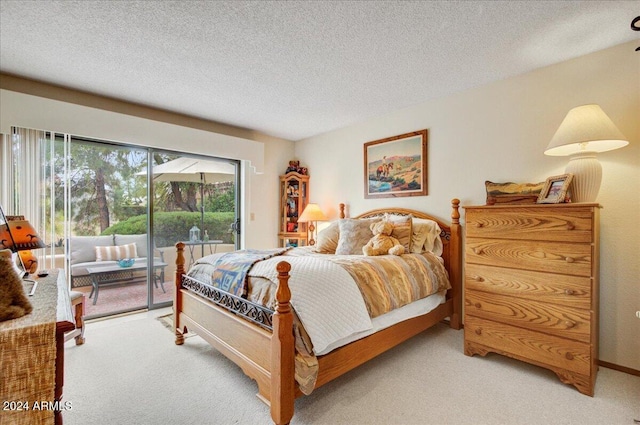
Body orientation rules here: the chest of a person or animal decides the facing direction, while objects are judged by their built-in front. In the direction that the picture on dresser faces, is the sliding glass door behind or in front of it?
in front

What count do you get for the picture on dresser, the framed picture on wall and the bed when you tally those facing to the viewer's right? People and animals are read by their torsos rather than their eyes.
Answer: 0

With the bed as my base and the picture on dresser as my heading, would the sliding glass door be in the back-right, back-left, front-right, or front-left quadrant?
back-left

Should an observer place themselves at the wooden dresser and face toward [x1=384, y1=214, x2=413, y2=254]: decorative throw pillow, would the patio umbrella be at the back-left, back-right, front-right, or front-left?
front-left

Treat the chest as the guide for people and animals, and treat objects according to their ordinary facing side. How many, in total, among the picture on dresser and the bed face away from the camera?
0

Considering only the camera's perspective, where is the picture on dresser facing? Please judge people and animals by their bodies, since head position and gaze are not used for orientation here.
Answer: facing the viewer and to the left of the viewer

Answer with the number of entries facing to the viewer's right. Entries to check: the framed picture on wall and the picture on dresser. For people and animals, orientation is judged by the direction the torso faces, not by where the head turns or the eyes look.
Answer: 0

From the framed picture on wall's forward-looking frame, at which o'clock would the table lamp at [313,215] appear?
The table lamp is roughly at 2 o'clock from the framed picture on wall.

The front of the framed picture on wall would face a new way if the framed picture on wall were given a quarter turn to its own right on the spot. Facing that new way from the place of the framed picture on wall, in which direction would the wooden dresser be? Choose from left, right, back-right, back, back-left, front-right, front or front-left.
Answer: back
